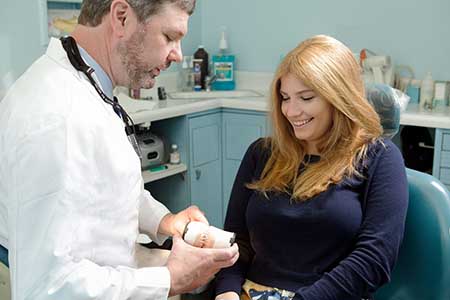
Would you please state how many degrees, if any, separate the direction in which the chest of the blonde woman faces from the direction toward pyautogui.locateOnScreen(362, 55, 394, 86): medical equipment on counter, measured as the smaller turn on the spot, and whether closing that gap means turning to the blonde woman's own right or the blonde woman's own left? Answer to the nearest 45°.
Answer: approximately 135° to the blonde woman's own right

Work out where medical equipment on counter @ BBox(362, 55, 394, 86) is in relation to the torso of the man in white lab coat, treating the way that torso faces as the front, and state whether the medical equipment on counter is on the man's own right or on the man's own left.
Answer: on the man's own left

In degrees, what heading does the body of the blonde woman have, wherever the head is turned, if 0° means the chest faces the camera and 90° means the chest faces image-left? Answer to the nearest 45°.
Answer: approximately 45°

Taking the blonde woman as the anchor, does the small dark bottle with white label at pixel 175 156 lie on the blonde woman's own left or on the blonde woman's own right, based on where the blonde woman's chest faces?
on the blonde woman's own right

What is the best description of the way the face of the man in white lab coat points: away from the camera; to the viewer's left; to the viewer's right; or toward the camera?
to the viewer's right

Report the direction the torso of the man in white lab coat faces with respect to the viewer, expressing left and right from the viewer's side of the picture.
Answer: facing to the right of the viewer

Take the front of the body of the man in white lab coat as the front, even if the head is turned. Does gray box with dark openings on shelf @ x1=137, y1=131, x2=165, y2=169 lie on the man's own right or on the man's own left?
on the man's own left
